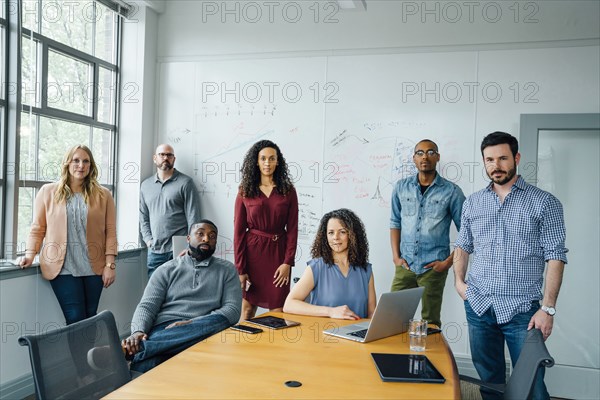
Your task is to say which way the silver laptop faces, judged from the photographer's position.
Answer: facing away from the viewer and to the left of the viewer

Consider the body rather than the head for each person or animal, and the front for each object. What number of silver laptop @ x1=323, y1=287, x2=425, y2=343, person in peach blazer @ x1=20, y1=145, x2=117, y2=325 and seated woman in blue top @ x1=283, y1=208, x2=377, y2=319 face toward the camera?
2

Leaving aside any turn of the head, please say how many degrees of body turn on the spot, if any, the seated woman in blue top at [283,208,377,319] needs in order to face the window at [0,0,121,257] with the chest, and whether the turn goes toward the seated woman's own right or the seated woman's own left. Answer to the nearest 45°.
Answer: approximately 135° to the seated woman's own right

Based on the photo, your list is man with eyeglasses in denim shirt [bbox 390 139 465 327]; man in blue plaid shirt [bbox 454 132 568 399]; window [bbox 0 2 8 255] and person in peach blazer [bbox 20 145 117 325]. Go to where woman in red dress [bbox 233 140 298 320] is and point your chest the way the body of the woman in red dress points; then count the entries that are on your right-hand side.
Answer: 2

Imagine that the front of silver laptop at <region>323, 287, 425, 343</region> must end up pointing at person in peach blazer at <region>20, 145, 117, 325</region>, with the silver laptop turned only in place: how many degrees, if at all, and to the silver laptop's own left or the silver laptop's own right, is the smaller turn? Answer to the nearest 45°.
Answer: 0° — it already faces them

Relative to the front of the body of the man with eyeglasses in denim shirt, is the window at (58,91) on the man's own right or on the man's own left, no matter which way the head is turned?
on the man's own right

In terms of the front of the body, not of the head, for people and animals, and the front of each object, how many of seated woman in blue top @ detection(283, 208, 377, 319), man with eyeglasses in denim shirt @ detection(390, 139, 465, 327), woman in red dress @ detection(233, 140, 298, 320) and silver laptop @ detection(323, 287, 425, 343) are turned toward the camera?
3

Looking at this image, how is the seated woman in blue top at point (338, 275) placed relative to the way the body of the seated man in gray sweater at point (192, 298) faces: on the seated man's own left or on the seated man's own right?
on the seated man's own left
